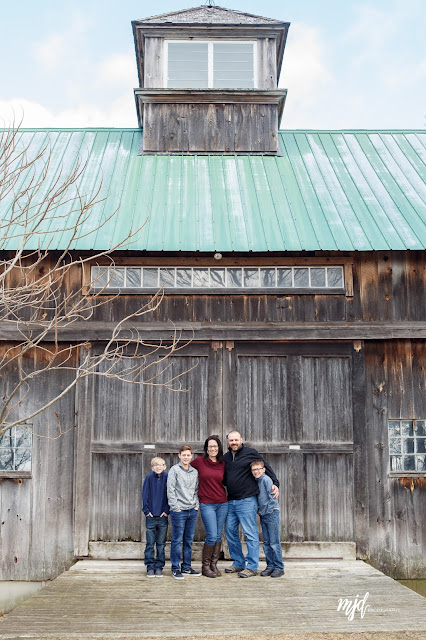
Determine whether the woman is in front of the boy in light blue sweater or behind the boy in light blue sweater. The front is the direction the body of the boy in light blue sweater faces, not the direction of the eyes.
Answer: in front

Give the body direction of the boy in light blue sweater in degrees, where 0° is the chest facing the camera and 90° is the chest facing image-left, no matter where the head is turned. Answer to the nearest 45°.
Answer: approximately 45°

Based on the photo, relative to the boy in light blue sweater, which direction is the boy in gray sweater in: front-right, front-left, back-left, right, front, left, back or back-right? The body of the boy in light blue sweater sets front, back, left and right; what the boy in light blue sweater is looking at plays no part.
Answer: front-right

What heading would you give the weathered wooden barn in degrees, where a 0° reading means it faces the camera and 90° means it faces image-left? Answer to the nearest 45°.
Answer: approximately 0°

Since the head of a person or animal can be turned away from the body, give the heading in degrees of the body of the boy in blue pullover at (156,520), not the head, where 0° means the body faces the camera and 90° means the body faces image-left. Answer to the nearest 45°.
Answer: approximately 0°

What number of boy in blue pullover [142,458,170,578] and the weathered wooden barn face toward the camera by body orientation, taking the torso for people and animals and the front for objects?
2

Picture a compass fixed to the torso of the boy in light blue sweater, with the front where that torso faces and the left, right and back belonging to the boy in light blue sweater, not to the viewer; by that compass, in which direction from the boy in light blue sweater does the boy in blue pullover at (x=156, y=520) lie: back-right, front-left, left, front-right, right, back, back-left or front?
front-right
